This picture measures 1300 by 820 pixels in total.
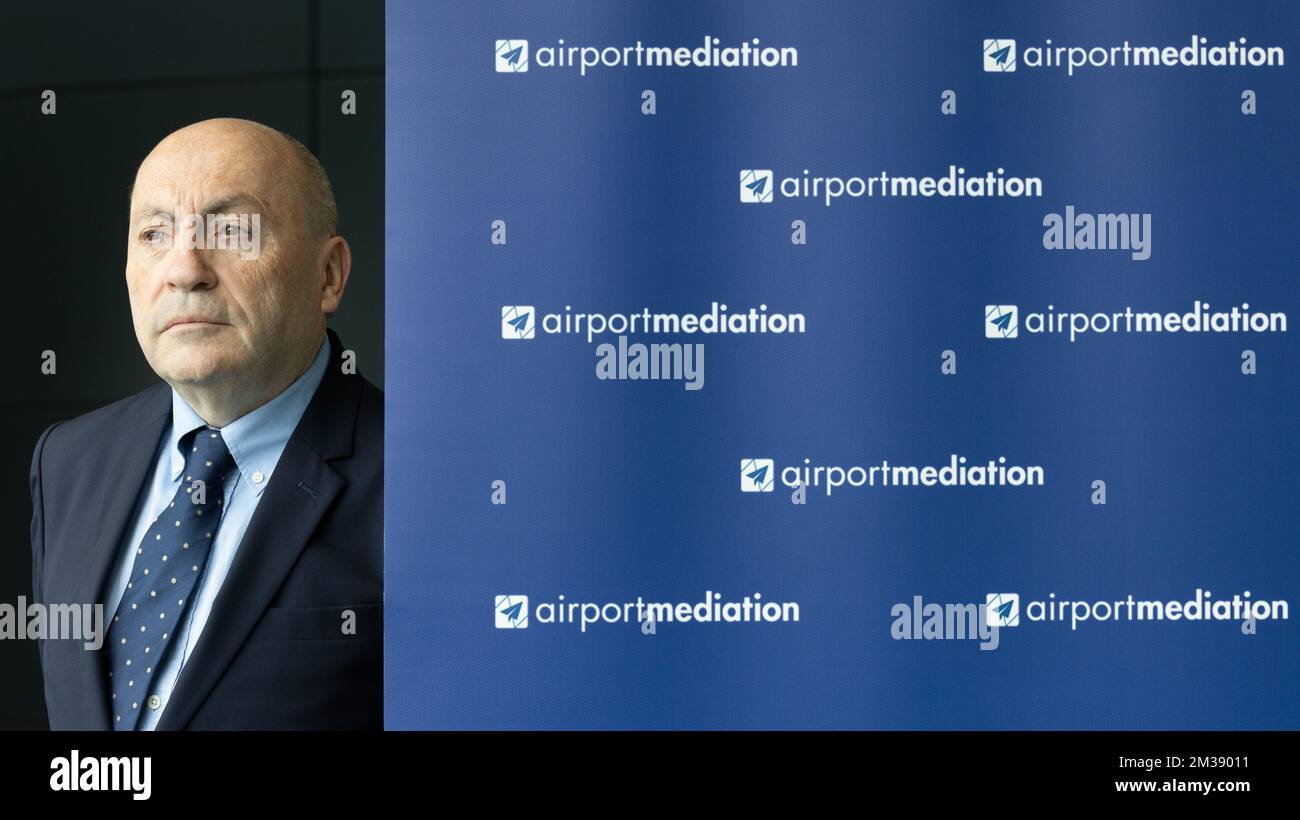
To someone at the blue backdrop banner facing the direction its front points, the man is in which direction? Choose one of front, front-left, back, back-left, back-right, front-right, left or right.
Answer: right

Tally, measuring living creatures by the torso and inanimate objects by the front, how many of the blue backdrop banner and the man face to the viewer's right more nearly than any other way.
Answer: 0

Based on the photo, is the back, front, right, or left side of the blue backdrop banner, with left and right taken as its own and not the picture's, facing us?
front

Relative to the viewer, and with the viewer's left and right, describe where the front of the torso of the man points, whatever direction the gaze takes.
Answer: facing the viewer and to the left of the viewer

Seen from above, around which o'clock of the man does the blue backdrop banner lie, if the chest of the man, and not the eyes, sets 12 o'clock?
The blue backdrop banner is roughly at 8 o'clock from the man.

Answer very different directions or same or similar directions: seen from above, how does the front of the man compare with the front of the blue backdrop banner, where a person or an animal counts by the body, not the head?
same or similar directions

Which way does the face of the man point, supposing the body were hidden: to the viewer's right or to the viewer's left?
to the viewer's left
